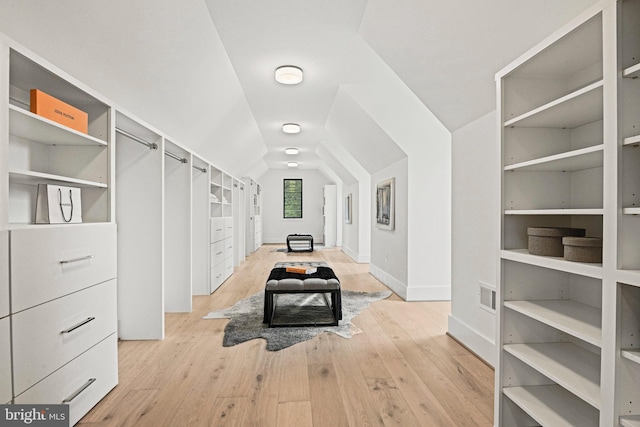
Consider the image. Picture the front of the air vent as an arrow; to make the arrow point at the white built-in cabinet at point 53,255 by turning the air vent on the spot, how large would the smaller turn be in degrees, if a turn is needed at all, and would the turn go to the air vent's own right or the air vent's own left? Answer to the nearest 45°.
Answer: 0° — it already faces it

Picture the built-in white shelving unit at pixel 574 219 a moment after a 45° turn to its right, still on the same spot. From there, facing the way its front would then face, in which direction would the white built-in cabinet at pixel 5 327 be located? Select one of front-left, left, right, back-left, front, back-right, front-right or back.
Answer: front-left

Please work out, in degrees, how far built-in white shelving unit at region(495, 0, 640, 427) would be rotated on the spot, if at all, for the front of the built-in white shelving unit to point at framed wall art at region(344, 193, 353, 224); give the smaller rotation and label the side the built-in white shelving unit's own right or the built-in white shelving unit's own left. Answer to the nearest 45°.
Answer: approximately 90° to the built-in white shelving unit's own right

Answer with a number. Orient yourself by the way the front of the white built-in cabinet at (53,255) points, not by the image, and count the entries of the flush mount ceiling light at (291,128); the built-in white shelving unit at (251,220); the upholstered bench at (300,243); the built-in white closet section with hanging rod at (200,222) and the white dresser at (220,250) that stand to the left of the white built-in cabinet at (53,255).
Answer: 5

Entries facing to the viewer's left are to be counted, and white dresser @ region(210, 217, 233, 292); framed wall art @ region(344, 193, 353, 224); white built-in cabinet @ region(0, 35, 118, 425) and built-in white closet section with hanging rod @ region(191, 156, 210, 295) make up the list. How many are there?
1

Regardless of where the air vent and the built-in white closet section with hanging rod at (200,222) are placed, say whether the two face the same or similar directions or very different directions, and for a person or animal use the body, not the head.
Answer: very different directions

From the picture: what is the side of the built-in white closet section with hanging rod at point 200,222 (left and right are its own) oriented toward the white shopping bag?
right

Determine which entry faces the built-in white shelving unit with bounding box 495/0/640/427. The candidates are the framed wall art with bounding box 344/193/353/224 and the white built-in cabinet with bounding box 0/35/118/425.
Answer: the white built-in cabinet

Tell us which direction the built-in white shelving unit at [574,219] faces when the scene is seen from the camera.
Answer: facing the viewer and to the left of the viewer

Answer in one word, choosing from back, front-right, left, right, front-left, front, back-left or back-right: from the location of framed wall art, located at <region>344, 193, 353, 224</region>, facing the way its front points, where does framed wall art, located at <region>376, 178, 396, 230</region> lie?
left

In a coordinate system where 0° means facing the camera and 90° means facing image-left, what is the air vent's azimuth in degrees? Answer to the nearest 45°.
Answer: approximately 45°

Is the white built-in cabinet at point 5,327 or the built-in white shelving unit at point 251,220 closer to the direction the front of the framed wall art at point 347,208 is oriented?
the built-in white shelving unit

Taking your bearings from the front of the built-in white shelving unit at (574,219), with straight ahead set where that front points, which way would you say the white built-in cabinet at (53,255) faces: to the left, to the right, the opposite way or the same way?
the opposite way

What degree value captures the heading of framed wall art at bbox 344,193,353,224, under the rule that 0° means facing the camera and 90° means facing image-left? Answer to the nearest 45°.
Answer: approximately 90°

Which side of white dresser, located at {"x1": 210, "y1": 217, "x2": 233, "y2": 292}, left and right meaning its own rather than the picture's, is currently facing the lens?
right

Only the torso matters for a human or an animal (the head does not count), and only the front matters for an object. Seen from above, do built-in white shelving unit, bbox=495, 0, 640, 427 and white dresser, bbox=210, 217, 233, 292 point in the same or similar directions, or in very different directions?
very different directions

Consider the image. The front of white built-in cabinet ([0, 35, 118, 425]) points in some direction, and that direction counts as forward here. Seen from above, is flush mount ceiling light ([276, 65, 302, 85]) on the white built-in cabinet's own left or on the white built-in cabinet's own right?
on the white built-in cabinet's own left
